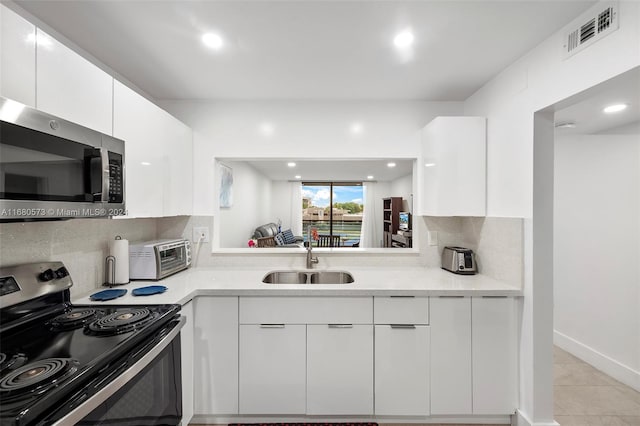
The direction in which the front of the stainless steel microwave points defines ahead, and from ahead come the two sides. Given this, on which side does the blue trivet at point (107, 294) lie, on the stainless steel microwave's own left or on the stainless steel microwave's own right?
on the stainless steel microwave's own left

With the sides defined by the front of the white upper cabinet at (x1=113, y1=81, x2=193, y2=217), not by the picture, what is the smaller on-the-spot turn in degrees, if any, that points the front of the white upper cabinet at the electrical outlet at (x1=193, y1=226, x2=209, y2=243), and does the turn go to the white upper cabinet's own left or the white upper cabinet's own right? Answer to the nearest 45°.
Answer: approximately 90° to the white upper cabinet's own left

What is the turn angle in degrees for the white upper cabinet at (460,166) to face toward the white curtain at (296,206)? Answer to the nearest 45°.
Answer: approximately 135° to its right

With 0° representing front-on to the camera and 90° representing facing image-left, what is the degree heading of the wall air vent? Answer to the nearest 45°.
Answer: approximately 45°

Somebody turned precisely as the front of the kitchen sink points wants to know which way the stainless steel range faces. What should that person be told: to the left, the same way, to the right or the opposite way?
to the left

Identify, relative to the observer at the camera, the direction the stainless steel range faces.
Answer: facing the viewer and to the right of the viewer

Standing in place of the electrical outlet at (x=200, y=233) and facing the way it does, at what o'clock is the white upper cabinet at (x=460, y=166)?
The white upper cabinet is roughly at 10 o'clock from the electrical outlet.

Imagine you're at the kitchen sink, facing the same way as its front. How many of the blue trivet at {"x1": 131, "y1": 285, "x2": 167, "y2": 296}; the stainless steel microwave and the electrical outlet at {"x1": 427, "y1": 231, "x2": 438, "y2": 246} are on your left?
1

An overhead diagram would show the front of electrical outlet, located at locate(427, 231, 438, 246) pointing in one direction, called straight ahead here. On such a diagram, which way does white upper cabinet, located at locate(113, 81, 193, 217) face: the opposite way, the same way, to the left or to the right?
to the left

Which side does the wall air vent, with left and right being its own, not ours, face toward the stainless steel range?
front

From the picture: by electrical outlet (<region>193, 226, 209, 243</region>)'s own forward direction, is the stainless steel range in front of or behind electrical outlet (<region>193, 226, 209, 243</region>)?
in front
